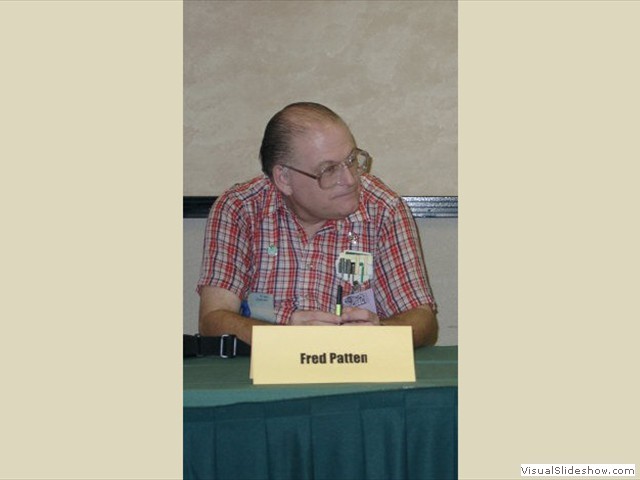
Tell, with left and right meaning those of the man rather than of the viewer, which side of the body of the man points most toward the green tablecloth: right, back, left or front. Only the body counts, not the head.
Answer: front

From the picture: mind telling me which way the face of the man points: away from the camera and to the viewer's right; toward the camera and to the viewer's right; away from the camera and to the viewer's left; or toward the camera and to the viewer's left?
toward the camera and to the viewer's right

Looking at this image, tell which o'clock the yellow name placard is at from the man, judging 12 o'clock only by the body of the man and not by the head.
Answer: The yellow name placard is roughly at 12 o'clock from the man.

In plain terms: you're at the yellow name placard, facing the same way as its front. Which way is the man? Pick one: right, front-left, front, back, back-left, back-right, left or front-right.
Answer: back

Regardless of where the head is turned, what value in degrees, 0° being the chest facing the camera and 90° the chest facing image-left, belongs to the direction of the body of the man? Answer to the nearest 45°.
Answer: approximately 0°

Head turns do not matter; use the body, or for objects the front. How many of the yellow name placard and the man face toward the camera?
2
